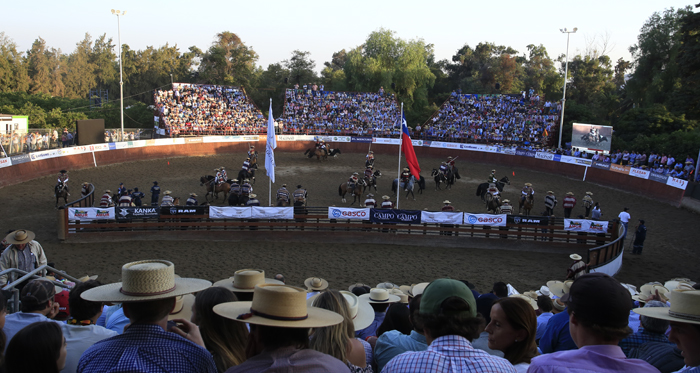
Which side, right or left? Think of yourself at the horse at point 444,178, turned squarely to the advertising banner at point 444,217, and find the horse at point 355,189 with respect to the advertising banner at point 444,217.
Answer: right

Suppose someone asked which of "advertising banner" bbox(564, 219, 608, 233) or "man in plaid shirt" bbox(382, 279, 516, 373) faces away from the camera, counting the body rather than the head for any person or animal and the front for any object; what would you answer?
the man in plaid shirt

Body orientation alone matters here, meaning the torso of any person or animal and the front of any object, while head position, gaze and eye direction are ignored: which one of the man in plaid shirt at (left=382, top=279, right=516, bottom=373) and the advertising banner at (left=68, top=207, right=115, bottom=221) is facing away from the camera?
the man in plaid shirt

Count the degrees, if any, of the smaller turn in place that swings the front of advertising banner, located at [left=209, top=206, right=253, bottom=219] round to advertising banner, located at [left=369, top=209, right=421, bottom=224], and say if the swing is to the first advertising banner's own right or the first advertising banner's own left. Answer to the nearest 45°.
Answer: approximately 90° to the first advertising banner's own left

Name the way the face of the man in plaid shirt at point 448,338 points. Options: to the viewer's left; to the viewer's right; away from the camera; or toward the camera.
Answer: away from the camera

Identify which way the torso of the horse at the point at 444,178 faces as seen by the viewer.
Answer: to the viewer's left

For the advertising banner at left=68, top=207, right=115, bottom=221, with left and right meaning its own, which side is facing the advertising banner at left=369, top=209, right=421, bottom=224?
left

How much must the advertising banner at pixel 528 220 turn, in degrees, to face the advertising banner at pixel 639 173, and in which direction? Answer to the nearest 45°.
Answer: approximately 135° to its left

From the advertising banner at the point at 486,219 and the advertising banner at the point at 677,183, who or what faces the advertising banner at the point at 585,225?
the advertising banner at the point at 677,183

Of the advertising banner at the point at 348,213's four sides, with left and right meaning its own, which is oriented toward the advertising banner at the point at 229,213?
right

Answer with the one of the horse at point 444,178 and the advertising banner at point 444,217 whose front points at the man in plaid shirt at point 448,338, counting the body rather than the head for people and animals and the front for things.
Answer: the advertising banner
